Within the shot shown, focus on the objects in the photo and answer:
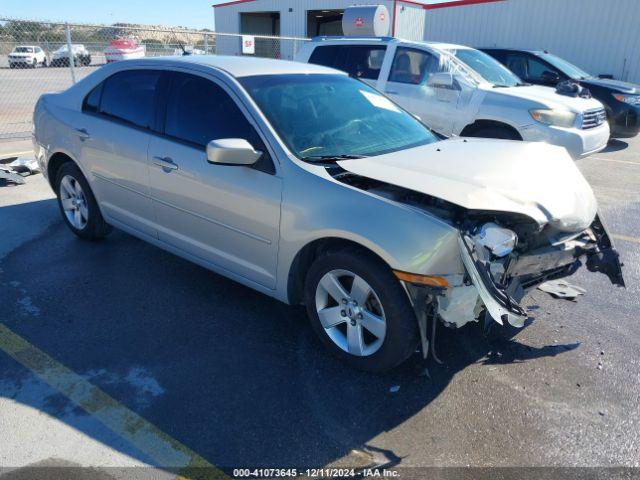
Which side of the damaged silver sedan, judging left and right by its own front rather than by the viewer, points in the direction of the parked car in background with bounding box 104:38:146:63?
back

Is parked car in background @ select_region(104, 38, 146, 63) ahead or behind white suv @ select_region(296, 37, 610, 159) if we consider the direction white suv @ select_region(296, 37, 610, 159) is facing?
behind

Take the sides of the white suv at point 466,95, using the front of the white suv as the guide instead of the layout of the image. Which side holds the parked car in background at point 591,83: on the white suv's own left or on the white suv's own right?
on the white suv's own left

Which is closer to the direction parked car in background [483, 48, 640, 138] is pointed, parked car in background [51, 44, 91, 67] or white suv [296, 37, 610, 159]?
the white suv

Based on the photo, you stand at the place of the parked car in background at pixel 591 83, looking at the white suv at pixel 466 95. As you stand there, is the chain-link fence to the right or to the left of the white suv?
right

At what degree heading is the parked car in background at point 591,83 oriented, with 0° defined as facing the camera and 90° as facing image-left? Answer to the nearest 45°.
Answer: approximately 315°

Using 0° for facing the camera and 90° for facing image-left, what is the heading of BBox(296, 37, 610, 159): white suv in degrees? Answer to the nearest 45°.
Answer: approximately 315°
